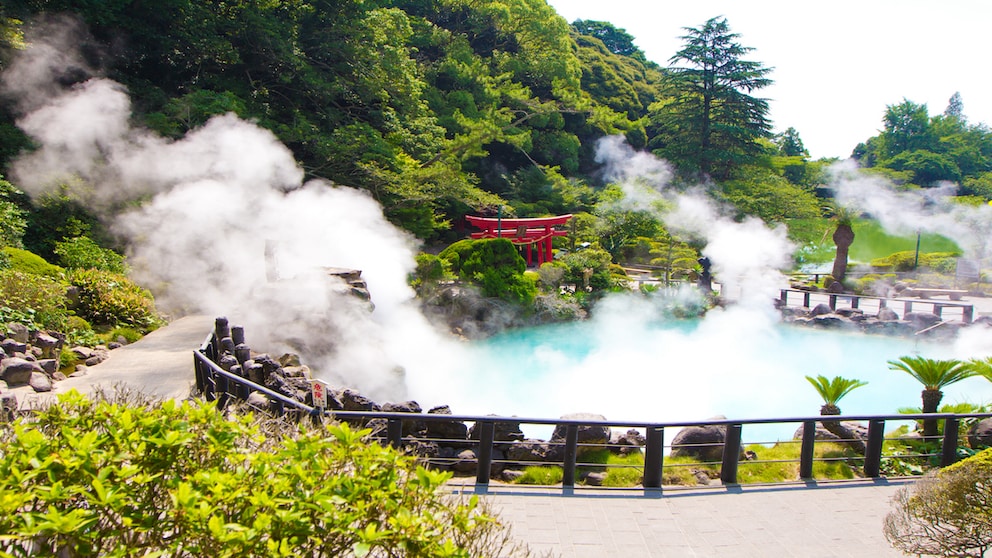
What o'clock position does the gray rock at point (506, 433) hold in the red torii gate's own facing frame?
The gray rock is roughly at 12 o'clock from the red torii gate.

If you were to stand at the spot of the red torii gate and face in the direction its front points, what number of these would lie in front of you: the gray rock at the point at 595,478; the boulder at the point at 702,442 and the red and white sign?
3

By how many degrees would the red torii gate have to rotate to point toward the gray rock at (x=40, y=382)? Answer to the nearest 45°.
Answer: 0° — it already faces it

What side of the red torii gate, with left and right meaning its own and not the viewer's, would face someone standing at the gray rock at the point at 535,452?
front

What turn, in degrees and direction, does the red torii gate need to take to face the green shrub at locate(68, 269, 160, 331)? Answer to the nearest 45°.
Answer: approximately 45° to its right

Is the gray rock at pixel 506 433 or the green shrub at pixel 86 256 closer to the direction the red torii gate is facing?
the gray rock

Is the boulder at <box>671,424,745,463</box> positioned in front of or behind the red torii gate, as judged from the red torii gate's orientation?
in front

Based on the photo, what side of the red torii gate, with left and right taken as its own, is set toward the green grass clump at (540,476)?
front

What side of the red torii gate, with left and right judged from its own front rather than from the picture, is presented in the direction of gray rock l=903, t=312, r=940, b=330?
left

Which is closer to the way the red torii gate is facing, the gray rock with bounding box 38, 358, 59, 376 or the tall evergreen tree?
the gray rock

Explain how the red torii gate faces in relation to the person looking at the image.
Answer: facing the viewer

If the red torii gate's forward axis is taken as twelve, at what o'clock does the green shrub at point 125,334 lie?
The green shrub is roughly at 1 o'clock from the red torii gate.

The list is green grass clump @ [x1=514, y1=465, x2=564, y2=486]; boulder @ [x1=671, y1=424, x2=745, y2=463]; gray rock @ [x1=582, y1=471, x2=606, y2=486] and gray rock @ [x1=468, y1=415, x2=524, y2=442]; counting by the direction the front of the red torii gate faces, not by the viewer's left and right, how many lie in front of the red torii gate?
4

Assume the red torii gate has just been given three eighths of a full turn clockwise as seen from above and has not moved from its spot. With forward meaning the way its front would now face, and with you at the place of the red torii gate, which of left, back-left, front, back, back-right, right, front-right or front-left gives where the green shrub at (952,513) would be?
back-left

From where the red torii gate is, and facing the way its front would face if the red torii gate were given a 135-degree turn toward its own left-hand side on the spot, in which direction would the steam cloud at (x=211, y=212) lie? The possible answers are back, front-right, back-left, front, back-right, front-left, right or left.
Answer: back

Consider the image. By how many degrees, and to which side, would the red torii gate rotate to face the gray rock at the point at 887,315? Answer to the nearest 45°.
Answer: approximately 90° to its left
